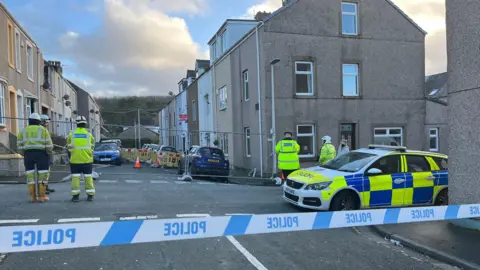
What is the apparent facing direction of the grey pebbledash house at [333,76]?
toward the camera

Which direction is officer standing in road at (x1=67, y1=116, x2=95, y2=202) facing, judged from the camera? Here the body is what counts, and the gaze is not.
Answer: away from the camera

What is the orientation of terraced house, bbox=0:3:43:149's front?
to the viewer's right

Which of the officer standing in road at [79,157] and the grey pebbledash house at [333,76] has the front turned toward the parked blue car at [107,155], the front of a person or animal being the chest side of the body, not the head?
the officer standing in road

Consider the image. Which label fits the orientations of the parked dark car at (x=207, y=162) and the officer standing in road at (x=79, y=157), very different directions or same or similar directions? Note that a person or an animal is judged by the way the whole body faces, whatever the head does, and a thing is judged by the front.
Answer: same or similar directions

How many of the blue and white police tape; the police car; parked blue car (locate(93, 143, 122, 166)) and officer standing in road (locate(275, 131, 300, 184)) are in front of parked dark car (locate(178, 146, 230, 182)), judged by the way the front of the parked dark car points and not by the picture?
1

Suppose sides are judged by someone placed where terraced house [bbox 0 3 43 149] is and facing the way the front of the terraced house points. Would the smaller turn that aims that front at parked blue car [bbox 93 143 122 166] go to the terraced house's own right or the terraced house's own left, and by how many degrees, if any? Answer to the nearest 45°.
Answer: approximately 45° to the terraced house's own left

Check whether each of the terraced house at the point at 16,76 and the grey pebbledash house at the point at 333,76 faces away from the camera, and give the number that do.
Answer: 0

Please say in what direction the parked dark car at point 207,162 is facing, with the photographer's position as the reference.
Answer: facing away from the viewer and to the left of the viewer

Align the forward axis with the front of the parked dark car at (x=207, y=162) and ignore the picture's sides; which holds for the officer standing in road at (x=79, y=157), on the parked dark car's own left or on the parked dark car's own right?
on the parked dark car's own left
